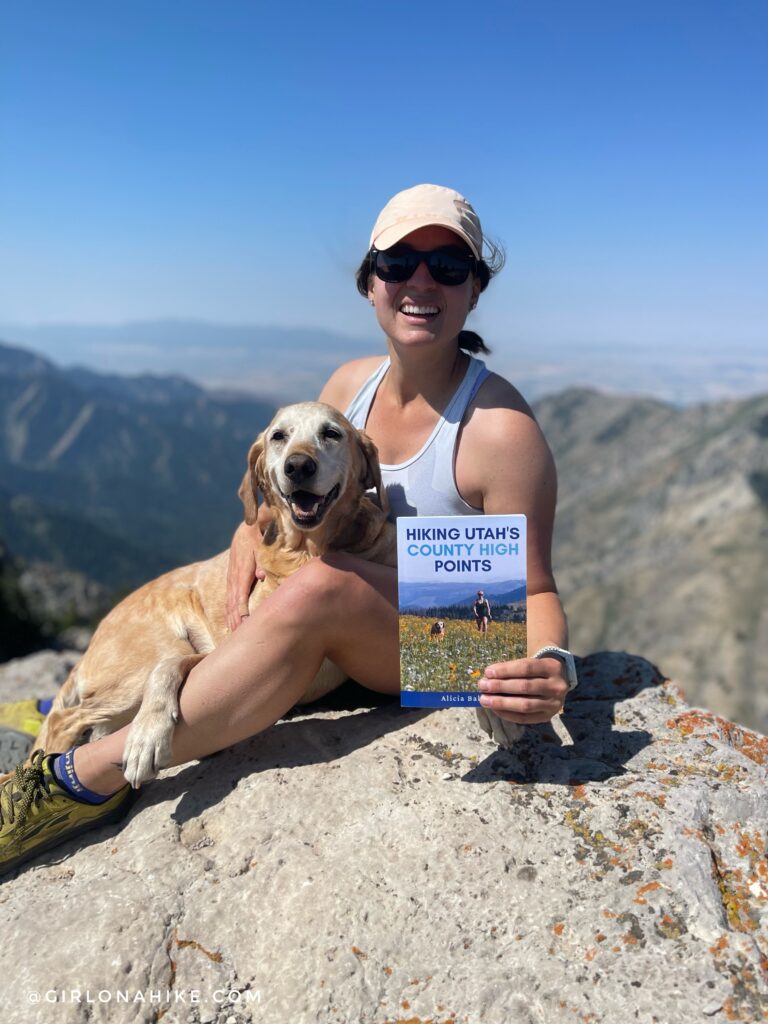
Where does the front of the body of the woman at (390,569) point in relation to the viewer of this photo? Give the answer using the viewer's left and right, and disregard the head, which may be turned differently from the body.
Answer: facing the viewer and to the left of the viewer
